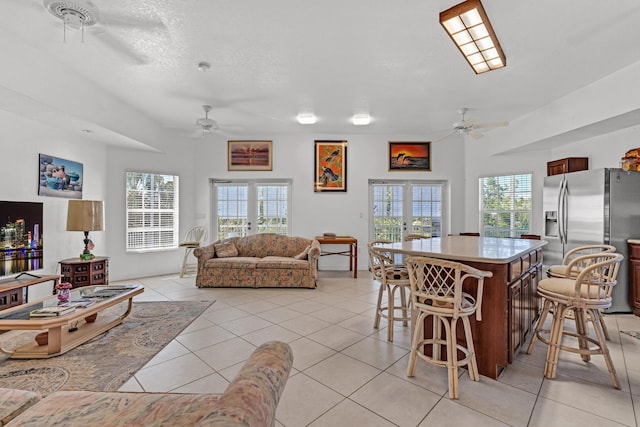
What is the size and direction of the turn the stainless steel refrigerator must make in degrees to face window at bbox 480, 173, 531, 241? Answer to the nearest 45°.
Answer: approximately 90° to its right

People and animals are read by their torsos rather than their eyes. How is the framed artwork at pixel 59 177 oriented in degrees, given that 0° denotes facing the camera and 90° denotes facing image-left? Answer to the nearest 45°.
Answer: approximately 315°

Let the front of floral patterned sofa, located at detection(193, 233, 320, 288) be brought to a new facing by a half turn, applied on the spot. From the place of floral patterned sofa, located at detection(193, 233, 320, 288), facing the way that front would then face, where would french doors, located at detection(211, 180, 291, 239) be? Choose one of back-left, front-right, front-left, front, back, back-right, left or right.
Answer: front

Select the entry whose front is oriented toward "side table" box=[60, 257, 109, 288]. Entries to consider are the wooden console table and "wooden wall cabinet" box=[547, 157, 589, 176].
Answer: the wooden wall cabinet

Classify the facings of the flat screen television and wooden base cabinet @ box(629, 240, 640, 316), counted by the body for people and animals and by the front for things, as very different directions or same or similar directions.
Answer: very different directions

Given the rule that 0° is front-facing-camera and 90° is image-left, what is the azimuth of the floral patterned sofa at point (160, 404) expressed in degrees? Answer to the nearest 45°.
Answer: approximately 180°

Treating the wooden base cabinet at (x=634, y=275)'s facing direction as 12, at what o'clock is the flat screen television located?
The flat screen television is roughly at 12 o'clock from the wooden base cabinet.

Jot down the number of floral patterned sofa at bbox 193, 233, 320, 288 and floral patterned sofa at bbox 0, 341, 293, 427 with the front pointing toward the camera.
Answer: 1

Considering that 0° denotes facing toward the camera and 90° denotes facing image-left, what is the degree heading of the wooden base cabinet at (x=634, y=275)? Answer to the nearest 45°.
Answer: approximately 45°

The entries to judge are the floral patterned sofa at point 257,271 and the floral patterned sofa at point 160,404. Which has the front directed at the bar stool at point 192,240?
the floral patterned sofa at point 160,404

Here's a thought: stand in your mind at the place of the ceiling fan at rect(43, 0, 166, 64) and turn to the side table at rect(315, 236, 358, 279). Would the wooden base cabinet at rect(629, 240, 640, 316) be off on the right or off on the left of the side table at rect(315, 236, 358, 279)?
right

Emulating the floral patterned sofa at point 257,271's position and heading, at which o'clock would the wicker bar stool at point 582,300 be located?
The wicker bar stool is roughly at 11 o'clock from the floral patterned sofa.
